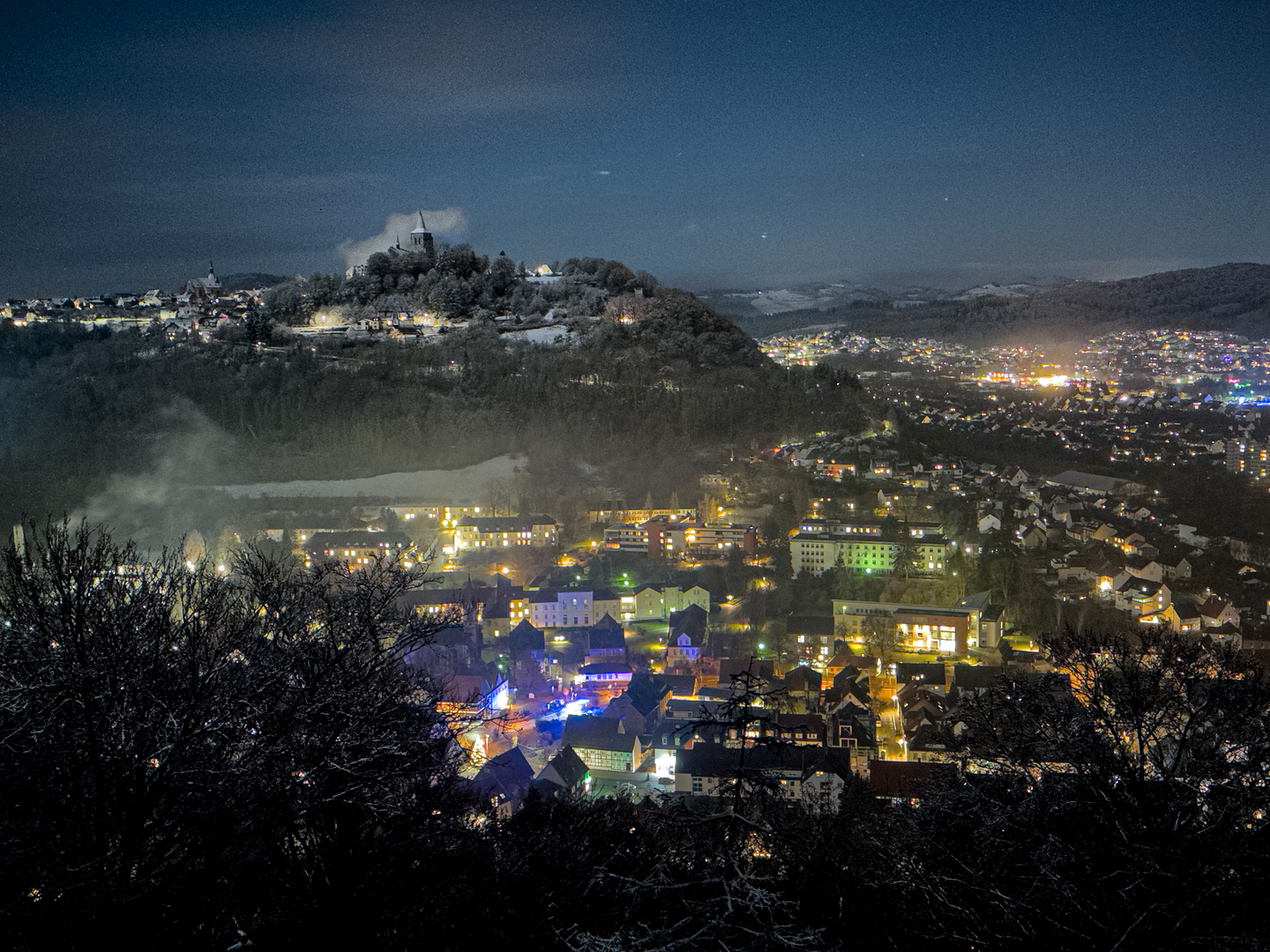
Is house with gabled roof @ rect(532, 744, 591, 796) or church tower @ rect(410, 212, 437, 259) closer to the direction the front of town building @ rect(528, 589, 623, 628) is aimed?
the house with gabled roof

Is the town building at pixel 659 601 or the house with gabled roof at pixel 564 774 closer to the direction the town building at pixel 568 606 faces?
the house with gabled roof

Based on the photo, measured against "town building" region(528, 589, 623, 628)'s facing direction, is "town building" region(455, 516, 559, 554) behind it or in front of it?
behind

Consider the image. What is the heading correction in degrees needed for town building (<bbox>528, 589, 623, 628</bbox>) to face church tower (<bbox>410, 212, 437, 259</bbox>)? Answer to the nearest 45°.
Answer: approximately 180°

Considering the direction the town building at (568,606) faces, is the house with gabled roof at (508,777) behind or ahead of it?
ahead

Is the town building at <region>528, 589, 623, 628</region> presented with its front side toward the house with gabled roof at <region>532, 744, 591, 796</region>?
yes

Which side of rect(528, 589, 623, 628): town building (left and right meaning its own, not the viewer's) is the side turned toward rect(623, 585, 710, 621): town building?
left

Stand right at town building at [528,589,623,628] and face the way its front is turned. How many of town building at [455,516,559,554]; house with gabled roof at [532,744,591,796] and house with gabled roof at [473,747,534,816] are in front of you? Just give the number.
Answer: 2

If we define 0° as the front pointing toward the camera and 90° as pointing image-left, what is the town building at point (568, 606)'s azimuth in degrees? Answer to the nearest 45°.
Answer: approximately 0°

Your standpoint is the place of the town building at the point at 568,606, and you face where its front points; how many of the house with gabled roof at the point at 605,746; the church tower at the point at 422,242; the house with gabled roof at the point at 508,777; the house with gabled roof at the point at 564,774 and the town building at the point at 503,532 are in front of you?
3

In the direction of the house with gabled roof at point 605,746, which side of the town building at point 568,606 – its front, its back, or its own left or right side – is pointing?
front

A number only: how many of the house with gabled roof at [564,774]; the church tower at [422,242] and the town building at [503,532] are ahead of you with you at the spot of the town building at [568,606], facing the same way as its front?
1

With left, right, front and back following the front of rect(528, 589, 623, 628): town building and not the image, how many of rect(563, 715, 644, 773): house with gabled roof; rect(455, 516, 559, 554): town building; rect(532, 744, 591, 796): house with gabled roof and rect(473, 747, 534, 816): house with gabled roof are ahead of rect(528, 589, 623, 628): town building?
3

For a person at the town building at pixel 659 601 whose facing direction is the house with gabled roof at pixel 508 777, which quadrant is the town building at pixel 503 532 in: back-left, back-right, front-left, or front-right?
back-right
